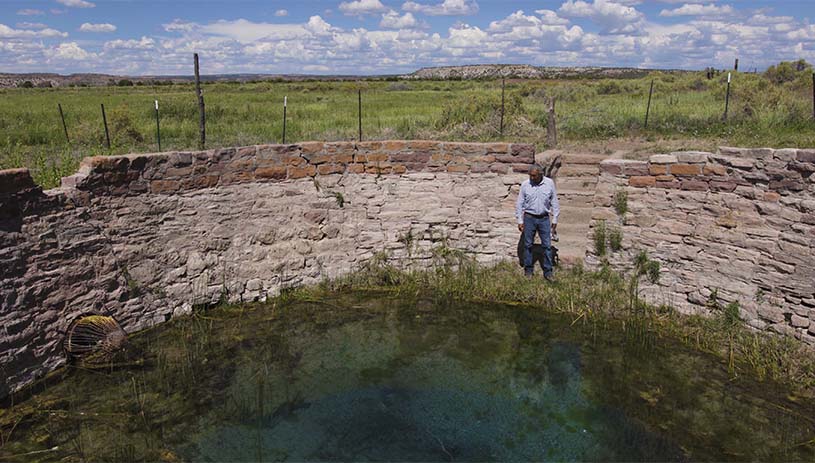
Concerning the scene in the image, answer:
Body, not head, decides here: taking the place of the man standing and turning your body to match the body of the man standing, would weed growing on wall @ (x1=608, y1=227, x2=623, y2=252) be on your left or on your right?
on your left

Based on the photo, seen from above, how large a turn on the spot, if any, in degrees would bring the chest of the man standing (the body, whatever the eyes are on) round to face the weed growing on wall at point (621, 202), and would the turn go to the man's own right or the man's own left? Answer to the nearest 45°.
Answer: approximately 90° to the man's own left

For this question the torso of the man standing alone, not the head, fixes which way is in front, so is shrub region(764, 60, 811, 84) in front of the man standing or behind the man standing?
behind

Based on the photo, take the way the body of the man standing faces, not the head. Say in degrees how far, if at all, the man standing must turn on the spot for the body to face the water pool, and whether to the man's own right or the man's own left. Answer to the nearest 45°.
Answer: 0° — they already face it

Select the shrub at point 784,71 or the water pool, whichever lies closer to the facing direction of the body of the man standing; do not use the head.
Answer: the water pool

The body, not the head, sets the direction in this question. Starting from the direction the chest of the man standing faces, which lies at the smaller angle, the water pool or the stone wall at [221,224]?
the water pool

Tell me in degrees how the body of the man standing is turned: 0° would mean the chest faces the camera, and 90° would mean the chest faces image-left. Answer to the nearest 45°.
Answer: approximately 0°
